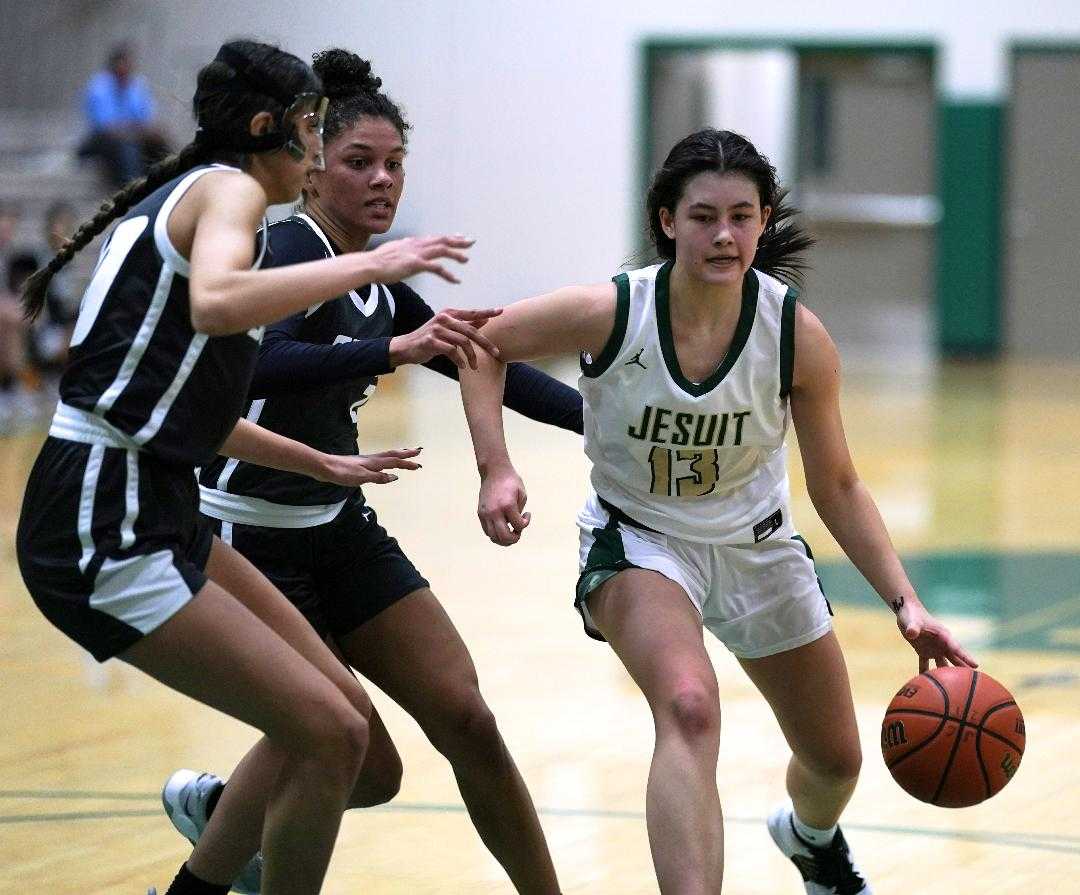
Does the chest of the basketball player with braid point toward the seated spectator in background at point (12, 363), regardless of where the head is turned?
no

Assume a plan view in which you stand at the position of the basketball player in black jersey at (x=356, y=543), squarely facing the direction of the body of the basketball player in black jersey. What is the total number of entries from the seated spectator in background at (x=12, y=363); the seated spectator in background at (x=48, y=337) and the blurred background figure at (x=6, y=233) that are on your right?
0

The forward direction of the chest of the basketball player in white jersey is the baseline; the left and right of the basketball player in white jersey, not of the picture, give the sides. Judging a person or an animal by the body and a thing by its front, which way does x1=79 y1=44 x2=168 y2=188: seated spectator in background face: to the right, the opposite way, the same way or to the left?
the same way

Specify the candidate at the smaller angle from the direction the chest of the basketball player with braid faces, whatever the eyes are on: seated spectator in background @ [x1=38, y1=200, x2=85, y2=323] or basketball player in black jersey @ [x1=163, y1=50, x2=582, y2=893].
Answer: the basketball player in black jersey

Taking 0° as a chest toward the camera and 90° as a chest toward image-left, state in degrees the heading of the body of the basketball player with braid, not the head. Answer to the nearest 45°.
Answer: approximately 270°

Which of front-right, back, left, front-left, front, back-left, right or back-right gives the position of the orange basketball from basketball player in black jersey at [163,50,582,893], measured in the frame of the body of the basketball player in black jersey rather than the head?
front-left

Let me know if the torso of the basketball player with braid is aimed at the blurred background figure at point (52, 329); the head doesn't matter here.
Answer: no

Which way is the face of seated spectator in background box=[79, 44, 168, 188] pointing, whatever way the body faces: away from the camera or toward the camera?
toward the camera

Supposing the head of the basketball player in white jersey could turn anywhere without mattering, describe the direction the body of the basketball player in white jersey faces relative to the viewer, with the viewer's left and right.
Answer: facing the viewer

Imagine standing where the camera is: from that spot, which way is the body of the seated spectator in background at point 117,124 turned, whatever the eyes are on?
toward the camera

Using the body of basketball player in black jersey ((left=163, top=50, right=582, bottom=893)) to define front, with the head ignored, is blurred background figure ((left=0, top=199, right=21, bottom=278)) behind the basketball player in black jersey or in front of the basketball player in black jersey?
behind

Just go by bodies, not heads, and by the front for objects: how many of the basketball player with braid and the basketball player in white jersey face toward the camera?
1

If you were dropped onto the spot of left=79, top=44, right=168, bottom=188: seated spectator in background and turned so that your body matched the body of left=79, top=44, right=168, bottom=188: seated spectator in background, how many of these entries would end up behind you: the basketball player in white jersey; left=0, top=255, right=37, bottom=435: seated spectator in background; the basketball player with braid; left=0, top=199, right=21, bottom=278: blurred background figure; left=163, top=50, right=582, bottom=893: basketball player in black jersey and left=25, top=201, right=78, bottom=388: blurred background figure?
0

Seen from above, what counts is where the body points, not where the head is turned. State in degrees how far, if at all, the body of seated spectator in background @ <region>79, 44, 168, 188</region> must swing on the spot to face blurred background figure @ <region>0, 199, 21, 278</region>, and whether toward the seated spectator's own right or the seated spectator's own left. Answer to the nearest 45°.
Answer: approximately 45° to the seated spectator's own right

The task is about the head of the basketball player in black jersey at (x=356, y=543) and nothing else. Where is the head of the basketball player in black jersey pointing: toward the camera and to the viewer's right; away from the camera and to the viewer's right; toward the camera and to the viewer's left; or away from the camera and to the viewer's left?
toward the camera and to the viewer's right

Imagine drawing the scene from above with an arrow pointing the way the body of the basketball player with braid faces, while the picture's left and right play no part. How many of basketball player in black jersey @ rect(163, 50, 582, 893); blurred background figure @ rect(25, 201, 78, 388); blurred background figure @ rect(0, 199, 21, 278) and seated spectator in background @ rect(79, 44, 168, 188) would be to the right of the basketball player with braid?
0

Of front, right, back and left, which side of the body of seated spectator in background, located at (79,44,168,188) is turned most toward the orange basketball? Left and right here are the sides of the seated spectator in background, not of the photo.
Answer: front

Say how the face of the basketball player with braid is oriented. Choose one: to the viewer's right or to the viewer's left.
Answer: to the viewer's right
